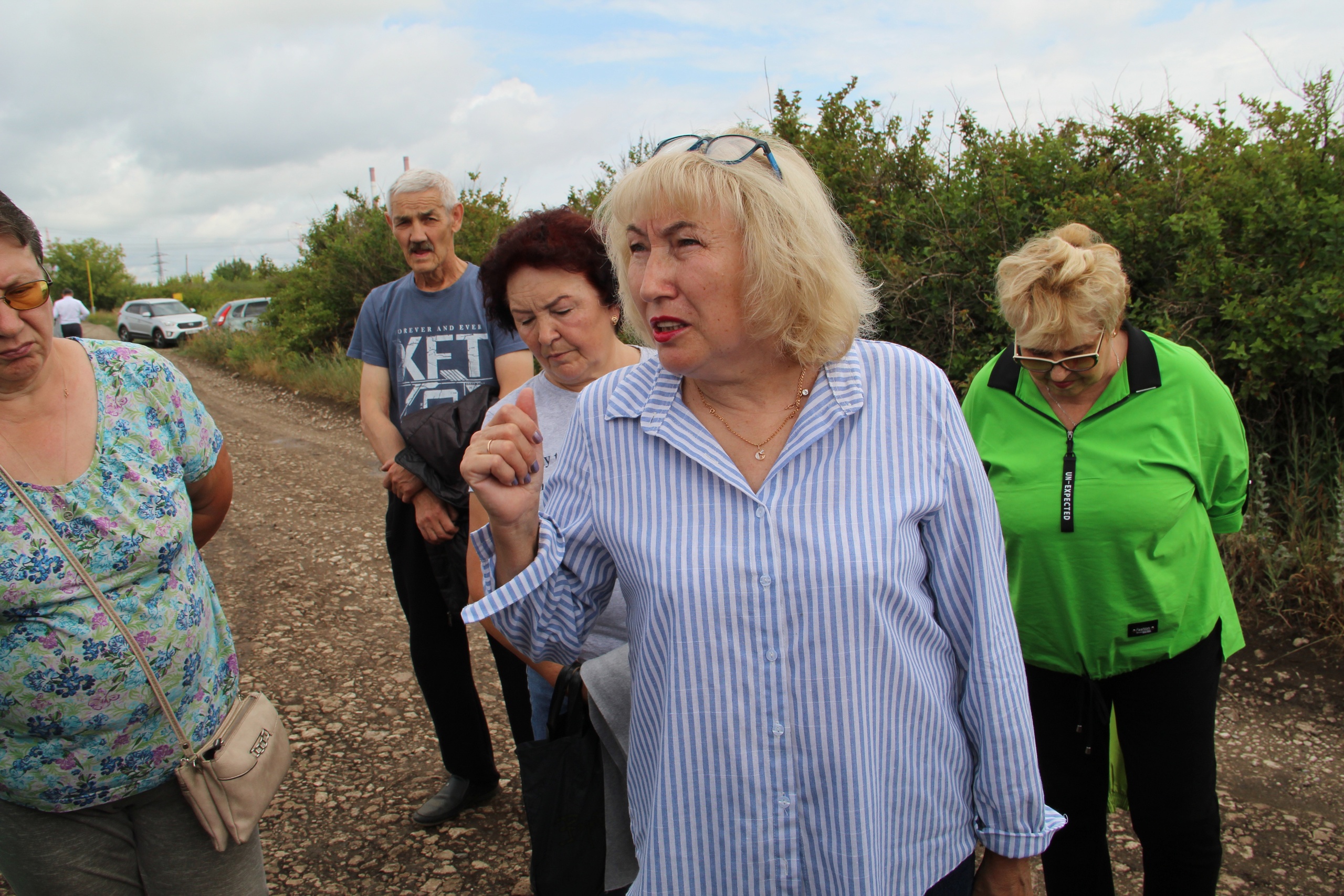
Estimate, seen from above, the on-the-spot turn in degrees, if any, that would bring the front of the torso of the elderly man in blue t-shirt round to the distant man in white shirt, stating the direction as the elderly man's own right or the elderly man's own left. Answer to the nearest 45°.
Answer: approximately 180°

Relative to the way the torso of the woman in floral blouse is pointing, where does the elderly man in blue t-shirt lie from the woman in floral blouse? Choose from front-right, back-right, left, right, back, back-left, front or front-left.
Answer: back-left

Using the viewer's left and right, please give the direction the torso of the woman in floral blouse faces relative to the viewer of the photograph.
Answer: facing the viewer

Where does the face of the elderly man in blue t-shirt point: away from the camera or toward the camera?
toward the camera

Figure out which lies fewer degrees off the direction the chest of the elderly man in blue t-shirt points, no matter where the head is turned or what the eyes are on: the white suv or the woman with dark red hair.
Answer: the woman with dark red hair

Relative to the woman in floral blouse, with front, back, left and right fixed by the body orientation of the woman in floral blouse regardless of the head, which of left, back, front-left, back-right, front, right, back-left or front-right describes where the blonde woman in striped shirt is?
front-left

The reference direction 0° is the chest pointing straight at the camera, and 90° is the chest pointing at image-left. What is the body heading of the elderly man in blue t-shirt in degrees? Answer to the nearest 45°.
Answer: approximately 0°

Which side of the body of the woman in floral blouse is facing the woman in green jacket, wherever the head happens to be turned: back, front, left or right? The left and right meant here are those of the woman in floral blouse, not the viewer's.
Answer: left

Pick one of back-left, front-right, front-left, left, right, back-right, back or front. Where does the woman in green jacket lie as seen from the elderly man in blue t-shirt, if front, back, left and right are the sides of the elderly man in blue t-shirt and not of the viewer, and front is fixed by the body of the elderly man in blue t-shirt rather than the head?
front-left

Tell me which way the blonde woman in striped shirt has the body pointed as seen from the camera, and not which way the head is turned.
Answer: toward the camera

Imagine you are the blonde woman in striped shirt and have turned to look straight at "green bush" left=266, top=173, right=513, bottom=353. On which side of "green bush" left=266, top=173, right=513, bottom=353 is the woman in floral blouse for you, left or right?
left

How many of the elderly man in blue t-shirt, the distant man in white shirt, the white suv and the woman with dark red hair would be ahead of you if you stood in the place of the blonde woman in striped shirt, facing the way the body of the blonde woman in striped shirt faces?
0

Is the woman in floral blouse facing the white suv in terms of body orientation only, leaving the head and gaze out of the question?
no

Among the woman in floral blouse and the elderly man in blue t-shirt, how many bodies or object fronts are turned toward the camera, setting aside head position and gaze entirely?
2

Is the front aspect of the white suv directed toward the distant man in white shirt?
no

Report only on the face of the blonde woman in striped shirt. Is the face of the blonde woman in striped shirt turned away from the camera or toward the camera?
toward the camera
